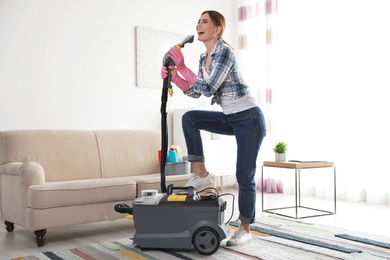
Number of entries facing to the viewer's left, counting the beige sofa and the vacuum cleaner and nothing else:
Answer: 1

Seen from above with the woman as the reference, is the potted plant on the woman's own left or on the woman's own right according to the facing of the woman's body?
on the woman's own right

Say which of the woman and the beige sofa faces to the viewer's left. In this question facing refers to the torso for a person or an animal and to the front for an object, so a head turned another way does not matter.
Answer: the woman

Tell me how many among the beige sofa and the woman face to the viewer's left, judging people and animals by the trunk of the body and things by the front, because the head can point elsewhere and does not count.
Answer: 1

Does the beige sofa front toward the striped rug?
yes

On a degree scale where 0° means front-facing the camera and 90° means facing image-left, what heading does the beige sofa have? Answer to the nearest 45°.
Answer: approximately 315°

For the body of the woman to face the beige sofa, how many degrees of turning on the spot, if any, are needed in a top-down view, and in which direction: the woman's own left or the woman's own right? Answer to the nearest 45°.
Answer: approximately 45° to the woman's own right

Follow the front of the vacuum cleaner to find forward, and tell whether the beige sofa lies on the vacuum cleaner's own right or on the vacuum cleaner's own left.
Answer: on the vacuum cleaner's own right

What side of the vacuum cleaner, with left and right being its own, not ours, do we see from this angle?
left

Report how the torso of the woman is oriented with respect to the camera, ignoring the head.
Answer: to the viewer's left
